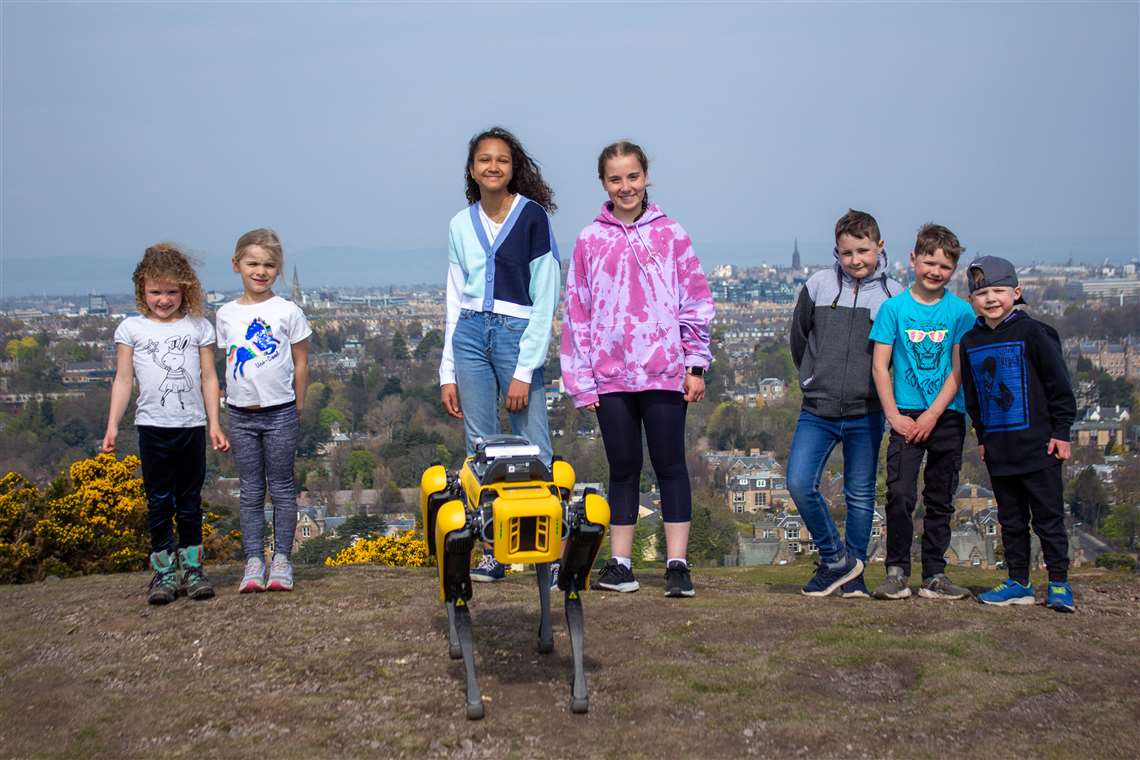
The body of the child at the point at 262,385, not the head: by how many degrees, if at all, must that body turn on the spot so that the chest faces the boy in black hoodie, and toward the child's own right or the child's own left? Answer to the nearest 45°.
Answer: approximately 90° to the child's own left

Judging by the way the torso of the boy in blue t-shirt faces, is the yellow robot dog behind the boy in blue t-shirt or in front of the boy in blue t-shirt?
in front

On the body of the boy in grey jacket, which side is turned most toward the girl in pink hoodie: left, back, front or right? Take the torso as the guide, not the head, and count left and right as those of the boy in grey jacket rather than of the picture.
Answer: right

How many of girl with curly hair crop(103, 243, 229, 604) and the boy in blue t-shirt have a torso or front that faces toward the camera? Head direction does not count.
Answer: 2

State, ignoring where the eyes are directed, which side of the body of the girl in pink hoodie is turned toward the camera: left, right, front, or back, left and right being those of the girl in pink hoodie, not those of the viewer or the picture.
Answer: front

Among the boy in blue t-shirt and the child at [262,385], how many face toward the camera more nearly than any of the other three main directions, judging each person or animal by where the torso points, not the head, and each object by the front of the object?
2

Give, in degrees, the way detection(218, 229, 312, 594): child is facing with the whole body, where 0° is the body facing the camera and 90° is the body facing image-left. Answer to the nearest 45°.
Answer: approximately 0°

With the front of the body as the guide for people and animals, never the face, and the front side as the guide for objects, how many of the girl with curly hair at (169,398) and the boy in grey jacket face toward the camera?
2

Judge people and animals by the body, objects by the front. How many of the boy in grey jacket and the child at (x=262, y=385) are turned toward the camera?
2
